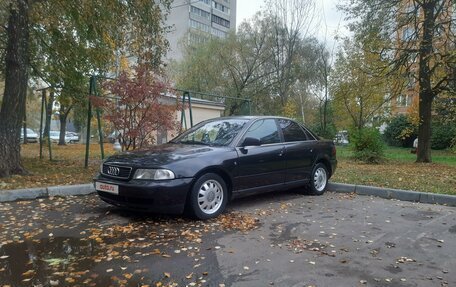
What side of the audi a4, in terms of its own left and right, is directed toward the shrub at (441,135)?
back

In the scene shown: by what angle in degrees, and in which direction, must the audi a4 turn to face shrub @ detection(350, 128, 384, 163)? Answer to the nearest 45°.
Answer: approximately 180°

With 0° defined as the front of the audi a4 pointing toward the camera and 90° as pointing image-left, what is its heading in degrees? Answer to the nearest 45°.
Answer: approximately 45°

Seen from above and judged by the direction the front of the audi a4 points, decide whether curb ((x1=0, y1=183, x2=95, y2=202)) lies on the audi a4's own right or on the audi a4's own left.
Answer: on the audi a4's own right

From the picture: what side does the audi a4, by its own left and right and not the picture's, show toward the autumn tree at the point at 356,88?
back

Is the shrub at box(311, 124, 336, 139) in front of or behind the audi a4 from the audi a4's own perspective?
behind

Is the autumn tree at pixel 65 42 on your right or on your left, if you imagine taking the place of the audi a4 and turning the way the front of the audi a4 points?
on your right

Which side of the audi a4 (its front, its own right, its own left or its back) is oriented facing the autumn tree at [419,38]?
back

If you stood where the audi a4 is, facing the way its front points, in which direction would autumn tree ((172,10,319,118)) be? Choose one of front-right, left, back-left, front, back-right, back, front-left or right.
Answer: back-right

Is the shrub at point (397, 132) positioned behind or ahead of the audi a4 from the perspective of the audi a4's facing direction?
behind
